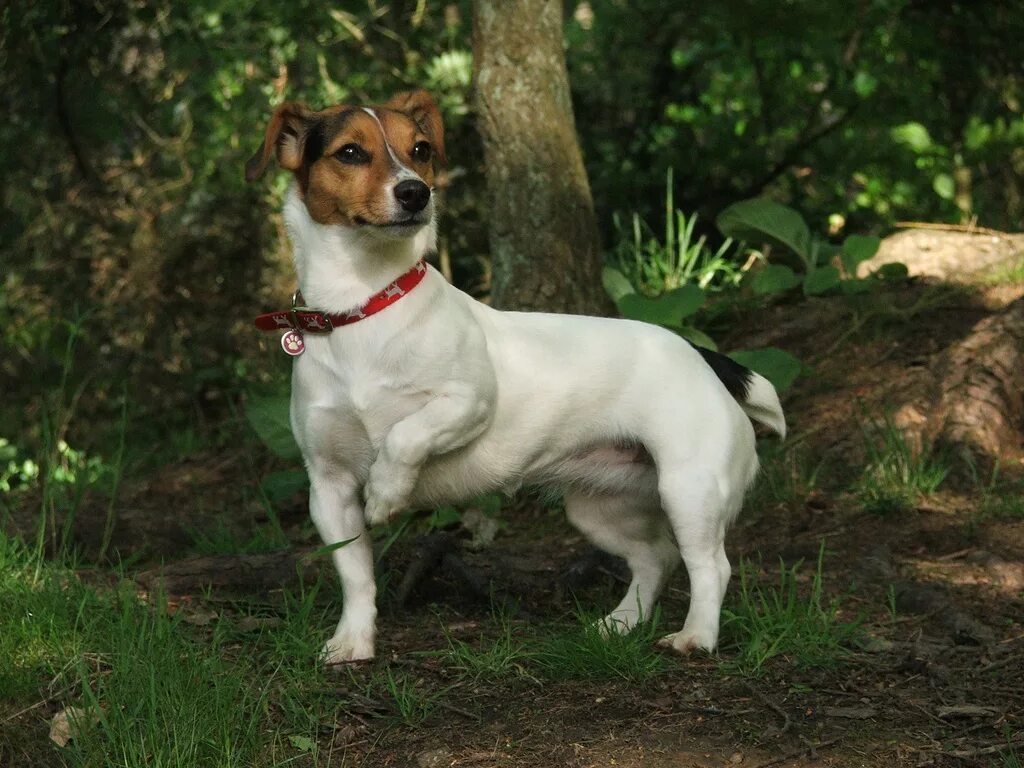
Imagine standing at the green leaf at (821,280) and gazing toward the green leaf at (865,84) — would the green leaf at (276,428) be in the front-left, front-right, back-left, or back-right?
back-left

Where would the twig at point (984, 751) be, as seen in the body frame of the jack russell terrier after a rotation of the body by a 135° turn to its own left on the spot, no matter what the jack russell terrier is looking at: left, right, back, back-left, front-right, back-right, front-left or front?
front-right

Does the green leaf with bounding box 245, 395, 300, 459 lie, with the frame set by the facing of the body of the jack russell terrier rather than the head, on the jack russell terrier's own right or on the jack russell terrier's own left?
on the jack russell terrier's own right

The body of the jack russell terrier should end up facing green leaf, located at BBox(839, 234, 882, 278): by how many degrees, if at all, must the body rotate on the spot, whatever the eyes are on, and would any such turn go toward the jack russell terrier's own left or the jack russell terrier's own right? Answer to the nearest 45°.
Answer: approximately 180°

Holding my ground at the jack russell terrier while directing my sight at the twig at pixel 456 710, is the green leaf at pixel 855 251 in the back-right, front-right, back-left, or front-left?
back-left

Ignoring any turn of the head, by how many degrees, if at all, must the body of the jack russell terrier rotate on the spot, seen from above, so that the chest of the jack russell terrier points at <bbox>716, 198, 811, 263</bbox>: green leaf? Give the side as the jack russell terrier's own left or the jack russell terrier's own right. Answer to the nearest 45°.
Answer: approximately 180°

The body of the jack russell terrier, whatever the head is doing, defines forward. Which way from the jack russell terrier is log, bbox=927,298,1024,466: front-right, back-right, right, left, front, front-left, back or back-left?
back

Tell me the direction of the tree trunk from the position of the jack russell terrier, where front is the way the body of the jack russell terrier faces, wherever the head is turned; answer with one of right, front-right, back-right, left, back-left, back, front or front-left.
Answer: back-right

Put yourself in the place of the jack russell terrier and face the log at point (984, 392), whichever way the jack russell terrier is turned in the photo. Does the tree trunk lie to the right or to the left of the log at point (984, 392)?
left

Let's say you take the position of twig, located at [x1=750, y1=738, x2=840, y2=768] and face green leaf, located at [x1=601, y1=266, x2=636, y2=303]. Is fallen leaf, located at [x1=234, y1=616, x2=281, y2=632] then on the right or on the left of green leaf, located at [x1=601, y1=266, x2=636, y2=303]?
left

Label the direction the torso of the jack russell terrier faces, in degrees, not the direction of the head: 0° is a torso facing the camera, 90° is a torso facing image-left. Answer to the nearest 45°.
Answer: approximately 45°

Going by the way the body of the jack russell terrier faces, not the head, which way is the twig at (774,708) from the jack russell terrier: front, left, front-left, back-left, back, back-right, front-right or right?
left

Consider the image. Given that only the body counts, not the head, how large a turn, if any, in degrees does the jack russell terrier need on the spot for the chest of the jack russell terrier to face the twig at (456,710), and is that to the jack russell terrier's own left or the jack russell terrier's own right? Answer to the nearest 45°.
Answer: approximately 45° to the jack russell terrier's own left

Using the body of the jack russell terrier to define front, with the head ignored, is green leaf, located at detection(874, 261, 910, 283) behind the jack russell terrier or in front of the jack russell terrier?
behind
